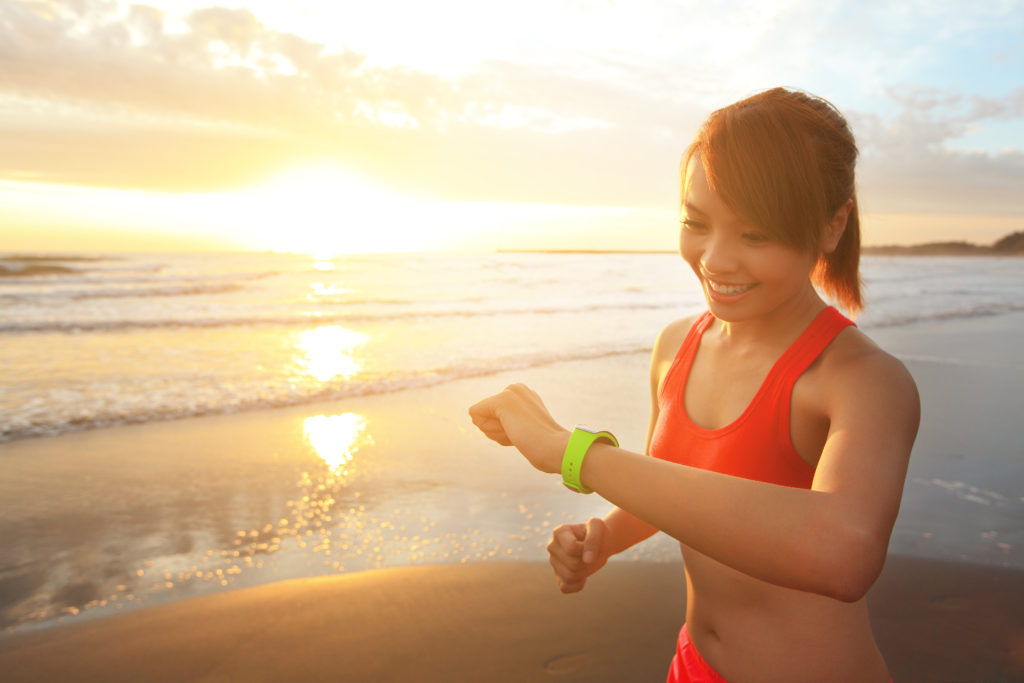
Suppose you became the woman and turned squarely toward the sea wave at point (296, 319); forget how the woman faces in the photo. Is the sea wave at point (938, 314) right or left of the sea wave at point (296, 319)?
right

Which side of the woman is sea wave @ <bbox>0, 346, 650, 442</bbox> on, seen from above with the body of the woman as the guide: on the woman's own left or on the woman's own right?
on the woman's own right

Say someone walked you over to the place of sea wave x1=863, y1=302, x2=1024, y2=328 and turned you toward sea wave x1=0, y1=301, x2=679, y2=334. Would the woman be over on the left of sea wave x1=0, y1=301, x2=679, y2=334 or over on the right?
left

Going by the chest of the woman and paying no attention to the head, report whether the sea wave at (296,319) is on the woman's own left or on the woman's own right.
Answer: on the woman's own right

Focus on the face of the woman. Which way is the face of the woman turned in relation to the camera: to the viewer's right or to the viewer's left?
to the viewer's left

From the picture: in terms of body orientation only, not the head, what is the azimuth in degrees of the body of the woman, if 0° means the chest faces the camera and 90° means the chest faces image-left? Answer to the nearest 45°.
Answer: approximately 45°
